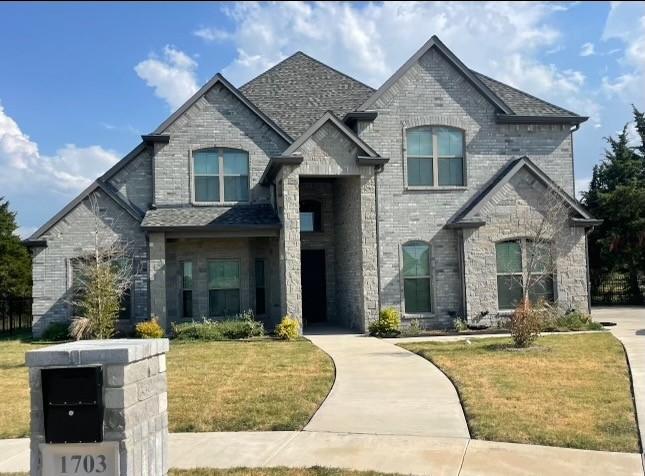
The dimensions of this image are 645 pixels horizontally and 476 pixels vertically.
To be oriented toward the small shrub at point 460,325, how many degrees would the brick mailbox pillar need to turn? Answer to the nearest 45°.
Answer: approximately 135° to its left

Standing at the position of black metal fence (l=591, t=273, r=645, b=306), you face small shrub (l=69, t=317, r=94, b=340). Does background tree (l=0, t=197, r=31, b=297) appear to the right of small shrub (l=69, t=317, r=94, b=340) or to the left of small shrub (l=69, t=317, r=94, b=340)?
right

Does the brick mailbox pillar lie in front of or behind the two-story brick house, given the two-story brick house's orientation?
in front

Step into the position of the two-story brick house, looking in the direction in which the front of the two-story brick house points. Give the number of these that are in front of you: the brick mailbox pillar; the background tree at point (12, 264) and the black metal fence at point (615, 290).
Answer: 1

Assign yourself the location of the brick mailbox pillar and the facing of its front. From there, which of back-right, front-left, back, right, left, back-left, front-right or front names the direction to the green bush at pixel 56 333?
back

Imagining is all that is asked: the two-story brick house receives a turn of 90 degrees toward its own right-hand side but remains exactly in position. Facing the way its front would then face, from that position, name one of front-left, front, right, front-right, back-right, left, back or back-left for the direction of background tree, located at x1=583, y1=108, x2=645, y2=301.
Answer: back-right

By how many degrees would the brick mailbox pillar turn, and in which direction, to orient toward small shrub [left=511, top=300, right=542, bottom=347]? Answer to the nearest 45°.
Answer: approximately 135° to its left

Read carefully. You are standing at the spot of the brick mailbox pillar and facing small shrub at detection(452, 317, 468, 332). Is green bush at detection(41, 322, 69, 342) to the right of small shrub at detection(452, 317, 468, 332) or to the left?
left

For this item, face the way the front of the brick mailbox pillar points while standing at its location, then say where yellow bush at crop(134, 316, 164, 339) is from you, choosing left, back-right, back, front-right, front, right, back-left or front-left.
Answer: back

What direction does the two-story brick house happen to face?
toward the camera

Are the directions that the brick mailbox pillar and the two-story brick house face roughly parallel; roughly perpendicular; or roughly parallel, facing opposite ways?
roughly parallel

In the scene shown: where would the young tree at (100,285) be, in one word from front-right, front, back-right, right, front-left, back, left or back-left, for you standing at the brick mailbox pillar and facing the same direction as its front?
back

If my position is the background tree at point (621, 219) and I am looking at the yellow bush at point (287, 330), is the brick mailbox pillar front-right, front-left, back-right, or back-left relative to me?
front-left
